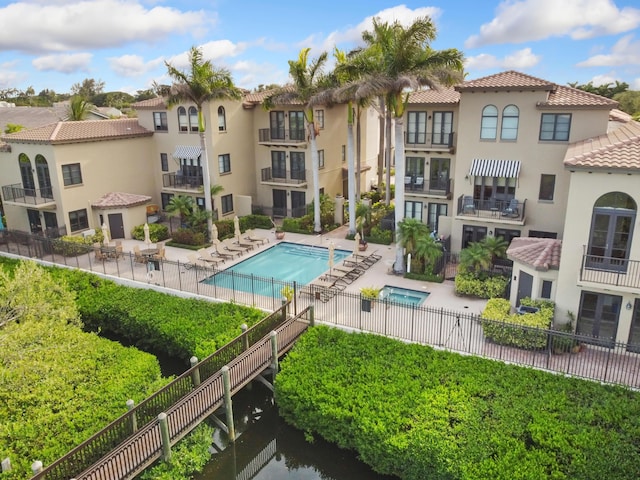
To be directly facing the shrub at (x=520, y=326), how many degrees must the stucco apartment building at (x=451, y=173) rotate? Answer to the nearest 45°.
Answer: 0° — it already faces it

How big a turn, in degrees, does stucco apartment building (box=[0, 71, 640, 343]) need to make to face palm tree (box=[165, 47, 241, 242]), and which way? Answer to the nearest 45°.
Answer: approximately 90° to its right

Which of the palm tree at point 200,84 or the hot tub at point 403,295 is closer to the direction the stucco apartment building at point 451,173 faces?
the hot tub

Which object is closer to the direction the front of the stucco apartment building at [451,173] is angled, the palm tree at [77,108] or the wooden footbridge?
the wooden footbridge

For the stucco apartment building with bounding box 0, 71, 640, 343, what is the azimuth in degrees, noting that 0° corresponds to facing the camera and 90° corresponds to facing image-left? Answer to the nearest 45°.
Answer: approximately 0°
